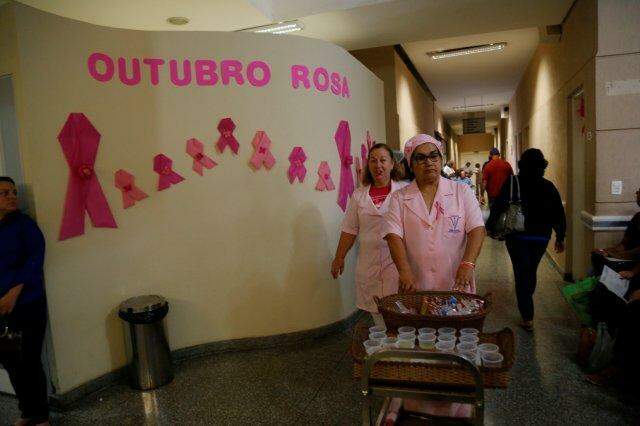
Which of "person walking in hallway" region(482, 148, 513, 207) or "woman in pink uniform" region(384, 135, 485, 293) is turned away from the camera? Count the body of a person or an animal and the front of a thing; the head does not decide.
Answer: the person walking in hallway

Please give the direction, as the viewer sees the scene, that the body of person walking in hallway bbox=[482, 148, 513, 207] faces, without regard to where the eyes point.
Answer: away from the camera

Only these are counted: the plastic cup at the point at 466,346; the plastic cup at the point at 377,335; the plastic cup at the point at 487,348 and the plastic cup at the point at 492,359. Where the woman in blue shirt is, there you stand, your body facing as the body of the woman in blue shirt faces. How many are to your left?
4

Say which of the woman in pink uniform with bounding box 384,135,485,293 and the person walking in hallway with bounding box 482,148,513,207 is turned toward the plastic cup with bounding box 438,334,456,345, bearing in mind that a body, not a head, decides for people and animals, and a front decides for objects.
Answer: the woman in pink uniform

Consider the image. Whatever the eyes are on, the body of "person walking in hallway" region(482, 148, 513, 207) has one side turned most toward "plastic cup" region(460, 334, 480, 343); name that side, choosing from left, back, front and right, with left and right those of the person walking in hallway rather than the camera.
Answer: back

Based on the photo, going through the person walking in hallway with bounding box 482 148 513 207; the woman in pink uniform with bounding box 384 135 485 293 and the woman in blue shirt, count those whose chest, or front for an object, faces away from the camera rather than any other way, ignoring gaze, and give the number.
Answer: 1

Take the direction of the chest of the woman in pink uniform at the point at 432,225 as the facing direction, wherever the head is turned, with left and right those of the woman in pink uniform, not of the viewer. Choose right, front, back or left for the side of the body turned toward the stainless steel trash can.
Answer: right

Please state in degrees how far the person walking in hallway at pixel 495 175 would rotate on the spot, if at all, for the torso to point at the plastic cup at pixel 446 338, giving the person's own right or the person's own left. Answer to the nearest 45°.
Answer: approximately 180°

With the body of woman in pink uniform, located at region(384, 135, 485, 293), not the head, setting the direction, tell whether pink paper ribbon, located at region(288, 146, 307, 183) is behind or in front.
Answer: behind

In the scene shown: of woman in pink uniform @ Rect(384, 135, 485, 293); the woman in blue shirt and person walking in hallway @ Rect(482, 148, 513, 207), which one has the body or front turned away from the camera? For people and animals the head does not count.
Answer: the person walking in hallway

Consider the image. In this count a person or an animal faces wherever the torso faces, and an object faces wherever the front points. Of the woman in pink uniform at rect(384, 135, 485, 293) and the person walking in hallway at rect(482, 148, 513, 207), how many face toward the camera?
1

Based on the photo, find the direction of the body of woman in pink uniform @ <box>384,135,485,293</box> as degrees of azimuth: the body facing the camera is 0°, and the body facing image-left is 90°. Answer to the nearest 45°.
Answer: approximately 0°

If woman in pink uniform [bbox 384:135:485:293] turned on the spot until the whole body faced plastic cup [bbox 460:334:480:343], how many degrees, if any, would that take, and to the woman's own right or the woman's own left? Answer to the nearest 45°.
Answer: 0° — they already face it

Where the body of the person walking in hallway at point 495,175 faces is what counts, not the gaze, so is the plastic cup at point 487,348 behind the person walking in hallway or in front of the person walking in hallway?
behind
